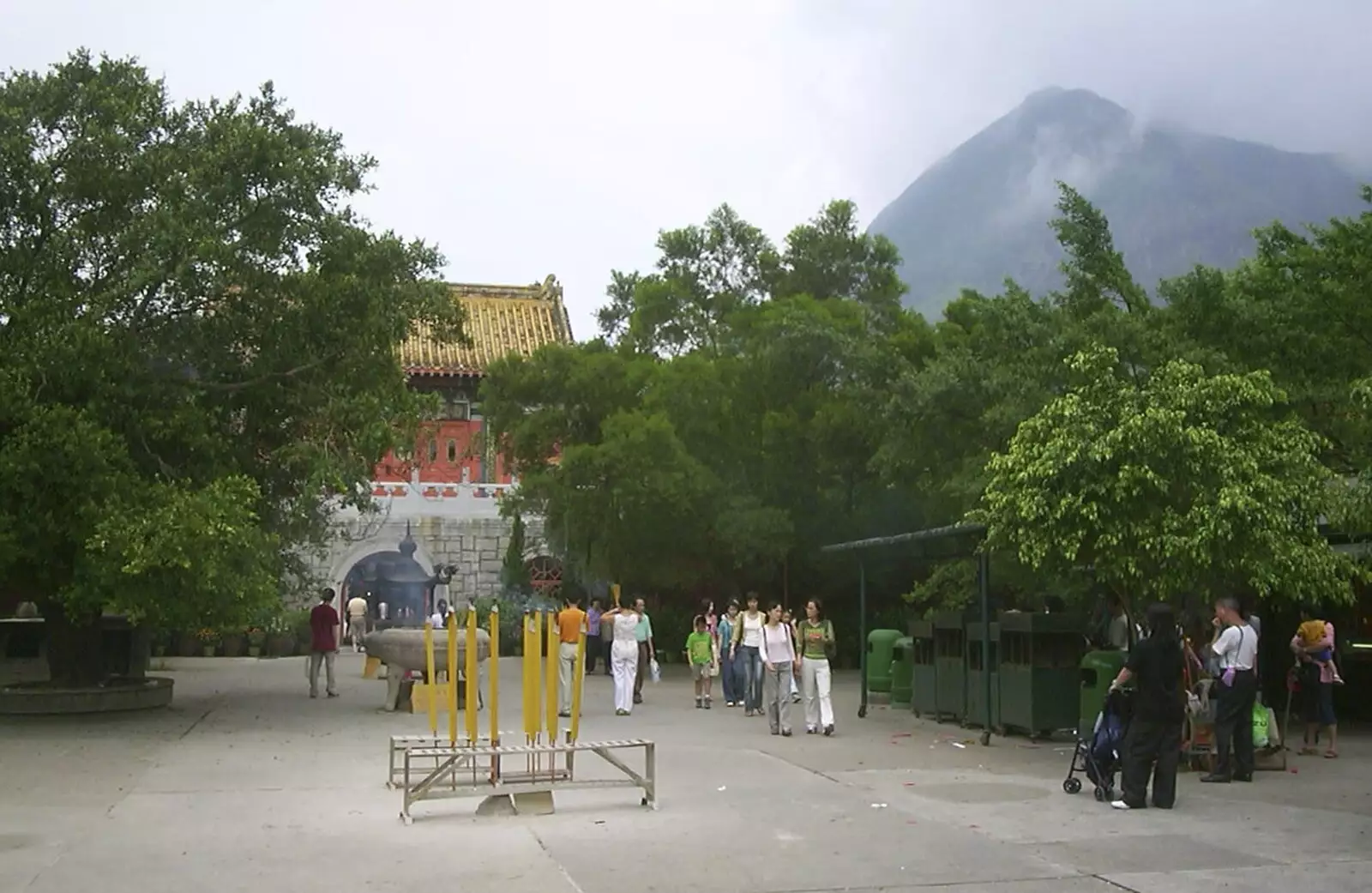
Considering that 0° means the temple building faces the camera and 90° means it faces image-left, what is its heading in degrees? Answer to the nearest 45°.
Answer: approximately 0°

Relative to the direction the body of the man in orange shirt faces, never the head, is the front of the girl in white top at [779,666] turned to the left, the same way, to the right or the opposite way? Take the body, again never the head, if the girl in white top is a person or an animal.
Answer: the opposite way

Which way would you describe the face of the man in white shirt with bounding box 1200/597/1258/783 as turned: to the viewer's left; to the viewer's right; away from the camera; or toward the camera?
to the viewer's left

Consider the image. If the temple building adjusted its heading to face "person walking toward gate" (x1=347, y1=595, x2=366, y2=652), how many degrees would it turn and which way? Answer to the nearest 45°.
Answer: approximately 45° to its right

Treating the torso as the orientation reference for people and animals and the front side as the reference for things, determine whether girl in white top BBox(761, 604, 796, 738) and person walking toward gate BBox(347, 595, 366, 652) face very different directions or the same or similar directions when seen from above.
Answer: very different directions

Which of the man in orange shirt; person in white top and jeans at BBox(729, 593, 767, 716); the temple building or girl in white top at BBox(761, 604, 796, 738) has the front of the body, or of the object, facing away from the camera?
the man in orange shirt

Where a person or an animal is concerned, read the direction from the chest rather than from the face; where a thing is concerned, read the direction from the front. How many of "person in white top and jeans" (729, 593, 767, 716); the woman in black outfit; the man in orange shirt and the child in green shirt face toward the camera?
2

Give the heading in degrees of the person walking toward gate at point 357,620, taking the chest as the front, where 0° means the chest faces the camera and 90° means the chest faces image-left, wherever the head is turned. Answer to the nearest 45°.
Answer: approximately 180°

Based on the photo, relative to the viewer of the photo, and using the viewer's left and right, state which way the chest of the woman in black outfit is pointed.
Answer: facing away from the viewer and to the left of the viewer

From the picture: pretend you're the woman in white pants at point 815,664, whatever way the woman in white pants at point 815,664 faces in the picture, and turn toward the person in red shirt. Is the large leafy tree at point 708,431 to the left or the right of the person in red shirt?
right
